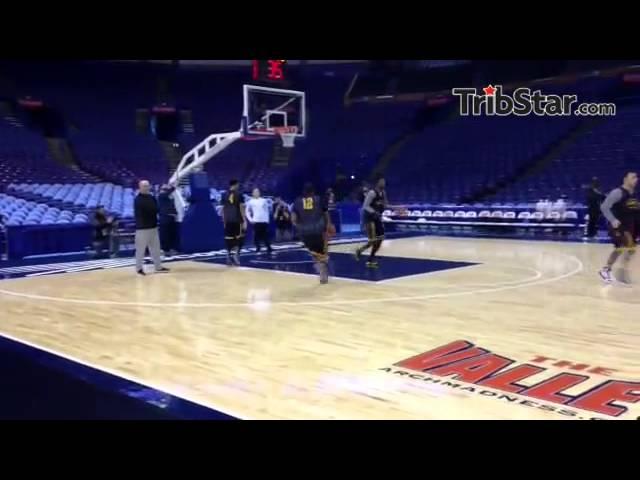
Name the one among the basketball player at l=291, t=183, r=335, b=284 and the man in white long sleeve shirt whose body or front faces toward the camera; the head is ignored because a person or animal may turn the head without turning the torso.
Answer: the man in white long sleeve shirt

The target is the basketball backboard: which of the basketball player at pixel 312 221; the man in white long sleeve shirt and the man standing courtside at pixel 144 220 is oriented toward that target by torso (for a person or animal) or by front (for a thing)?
the basketball player

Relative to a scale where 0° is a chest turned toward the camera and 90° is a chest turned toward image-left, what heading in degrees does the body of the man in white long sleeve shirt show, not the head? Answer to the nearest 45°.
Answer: approximately 0°

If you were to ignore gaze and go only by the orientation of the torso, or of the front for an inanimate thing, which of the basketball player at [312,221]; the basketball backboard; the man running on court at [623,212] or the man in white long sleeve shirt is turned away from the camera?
the basketball player

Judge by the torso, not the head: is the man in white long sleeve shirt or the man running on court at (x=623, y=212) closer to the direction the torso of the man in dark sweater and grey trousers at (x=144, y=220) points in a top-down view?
the man running on court

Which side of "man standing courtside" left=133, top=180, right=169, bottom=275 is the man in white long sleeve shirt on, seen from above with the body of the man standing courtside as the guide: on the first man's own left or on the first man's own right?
on the first man's own left

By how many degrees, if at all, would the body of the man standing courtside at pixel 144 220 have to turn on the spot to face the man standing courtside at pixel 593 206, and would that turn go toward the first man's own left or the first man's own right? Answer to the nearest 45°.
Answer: approximately 45° to the first man's own left

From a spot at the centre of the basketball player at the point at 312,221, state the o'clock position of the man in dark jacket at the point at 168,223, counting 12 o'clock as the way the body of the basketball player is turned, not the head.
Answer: The man in dark jacket is roughly at 11 o'clock from the basketball player.

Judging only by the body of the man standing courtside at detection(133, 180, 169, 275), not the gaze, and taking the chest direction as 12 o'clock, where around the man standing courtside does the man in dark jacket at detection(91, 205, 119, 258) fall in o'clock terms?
The man in dark jacket is roughly at 7 o'clock from the man standing courtside.

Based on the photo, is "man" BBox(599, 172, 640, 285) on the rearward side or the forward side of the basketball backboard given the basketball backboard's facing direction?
on the forward side

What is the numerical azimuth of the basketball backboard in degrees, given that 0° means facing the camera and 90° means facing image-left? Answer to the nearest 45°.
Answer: approximately 315°

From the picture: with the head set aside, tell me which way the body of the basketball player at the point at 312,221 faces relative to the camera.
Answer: away from the camera

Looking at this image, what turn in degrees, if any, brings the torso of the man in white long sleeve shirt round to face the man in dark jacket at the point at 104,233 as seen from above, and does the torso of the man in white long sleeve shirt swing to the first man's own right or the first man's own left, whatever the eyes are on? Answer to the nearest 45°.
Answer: approximately 90° to the first man's own right
